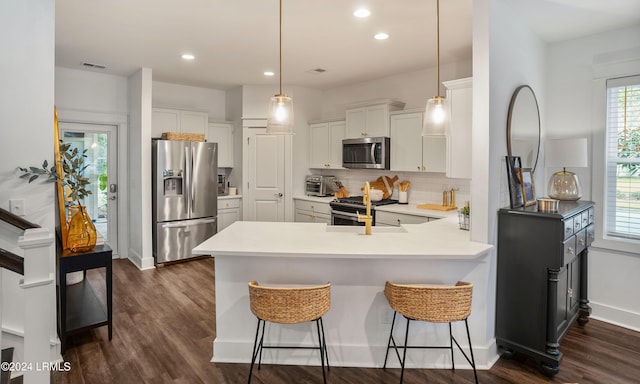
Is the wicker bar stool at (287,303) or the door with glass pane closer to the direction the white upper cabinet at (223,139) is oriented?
the wicker bar stool

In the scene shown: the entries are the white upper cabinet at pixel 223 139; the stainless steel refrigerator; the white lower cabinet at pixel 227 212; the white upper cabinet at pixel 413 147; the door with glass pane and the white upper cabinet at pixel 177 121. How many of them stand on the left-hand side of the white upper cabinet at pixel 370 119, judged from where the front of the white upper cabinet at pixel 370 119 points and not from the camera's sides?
1

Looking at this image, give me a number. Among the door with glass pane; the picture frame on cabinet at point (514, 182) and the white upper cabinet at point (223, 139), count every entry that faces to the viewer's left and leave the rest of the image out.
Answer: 0

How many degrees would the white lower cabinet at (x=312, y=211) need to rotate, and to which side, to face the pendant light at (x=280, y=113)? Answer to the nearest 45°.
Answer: approximately 45° to its left

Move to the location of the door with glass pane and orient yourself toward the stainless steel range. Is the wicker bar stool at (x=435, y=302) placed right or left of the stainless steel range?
right

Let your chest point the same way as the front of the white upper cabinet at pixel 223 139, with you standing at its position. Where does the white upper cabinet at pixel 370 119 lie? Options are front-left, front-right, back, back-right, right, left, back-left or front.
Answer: front-left

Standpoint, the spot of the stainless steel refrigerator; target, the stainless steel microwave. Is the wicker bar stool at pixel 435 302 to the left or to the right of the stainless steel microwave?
right

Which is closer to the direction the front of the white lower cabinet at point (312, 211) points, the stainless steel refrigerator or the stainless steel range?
the stainless steel refrigerator

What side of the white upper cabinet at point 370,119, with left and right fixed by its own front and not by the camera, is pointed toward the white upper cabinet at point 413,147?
left

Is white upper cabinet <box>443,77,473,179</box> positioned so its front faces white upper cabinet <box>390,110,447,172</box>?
no

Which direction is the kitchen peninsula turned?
toward the camera
